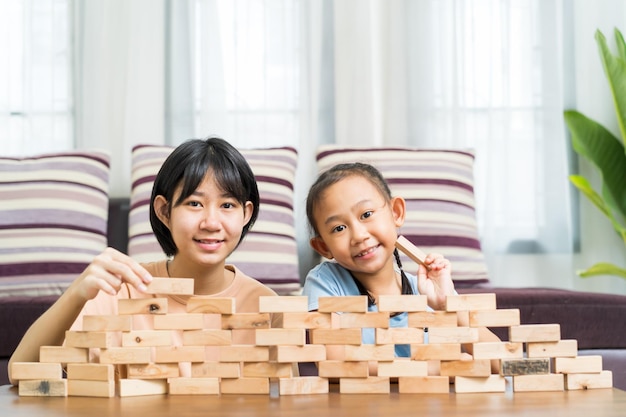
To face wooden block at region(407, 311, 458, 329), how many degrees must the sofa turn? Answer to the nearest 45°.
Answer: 0° — it already faces it

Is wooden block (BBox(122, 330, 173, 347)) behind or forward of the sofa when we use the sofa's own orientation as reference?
forward

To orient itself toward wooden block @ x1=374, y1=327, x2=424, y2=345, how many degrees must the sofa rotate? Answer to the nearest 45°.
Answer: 0° — it already faces it

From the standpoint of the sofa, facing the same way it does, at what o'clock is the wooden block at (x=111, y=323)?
The wooden block is roughly at 12 o'clock from the sofa.

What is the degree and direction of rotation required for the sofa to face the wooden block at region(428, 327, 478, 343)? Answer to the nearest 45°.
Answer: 0° — it already faces it

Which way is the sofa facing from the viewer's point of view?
toward the camera

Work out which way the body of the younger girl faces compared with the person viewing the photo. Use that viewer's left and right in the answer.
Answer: facing the viewer

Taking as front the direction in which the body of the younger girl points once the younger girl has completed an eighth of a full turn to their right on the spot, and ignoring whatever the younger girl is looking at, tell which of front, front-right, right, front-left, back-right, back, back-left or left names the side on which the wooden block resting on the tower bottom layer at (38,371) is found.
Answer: front

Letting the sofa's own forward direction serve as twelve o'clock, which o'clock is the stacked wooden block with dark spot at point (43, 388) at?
The stacked wooden block with dark spot is roughly at 12 o'clock from the sofa.

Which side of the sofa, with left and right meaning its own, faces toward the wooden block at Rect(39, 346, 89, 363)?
front

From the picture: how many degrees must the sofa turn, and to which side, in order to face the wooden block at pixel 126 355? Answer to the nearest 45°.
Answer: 0° — it already faces it
